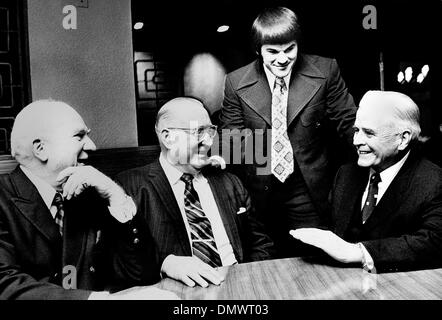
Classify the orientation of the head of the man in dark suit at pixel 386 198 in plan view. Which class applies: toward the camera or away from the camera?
toward the camera

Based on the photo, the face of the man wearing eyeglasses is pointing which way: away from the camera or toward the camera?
toward the camera

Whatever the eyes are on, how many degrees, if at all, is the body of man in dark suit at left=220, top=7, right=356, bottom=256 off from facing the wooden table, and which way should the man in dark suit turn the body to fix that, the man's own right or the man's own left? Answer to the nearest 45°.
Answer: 0° — they already face it

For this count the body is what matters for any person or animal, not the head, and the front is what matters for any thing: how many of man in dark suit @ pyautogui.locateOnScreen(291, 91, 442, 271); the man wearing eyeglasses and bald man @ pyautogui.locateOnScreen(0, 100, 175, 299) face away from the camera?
0

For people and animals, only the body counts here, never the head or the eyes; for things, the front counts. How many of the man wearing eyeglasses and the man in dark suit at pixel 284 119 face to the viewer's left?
0

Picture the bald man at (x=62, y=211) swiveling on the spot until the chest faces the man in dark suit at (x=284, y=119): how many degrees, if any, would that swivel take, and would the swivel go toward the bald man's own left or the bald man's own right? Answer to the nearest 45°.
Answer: approximately 45° to the bald man's own left

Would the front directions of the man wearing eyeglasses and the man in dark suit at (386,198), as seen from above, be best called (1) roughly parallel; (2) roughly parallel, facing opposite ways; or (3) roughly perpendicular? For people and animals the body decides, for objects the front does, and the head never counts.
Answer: roughly perpendicular

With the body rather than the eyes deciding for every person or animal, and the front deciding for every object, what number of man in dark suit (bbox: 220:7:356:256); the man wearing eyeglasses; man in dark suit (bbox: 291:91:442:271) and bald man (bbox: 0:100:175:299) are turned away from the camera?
0

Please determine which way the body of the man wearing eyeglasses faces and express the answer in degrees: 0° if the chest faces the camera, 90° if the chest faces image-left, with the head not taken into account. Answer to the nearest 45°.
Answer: approximately 315°

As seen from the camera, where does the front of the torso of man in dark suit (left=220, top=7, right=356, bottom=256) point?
toward the camera

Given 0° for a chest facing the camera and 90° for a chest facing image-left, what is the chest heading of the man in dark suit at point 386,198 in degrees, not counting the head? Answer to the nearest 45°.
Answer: approximately 45°

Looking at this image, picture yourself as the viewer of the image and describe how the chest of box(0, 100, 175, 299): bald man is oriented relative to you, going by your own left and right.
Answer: facing the viewer and to the right of the viewer

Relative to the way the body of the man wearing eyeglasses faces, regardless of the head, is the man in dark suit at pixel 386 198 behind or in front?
in front
